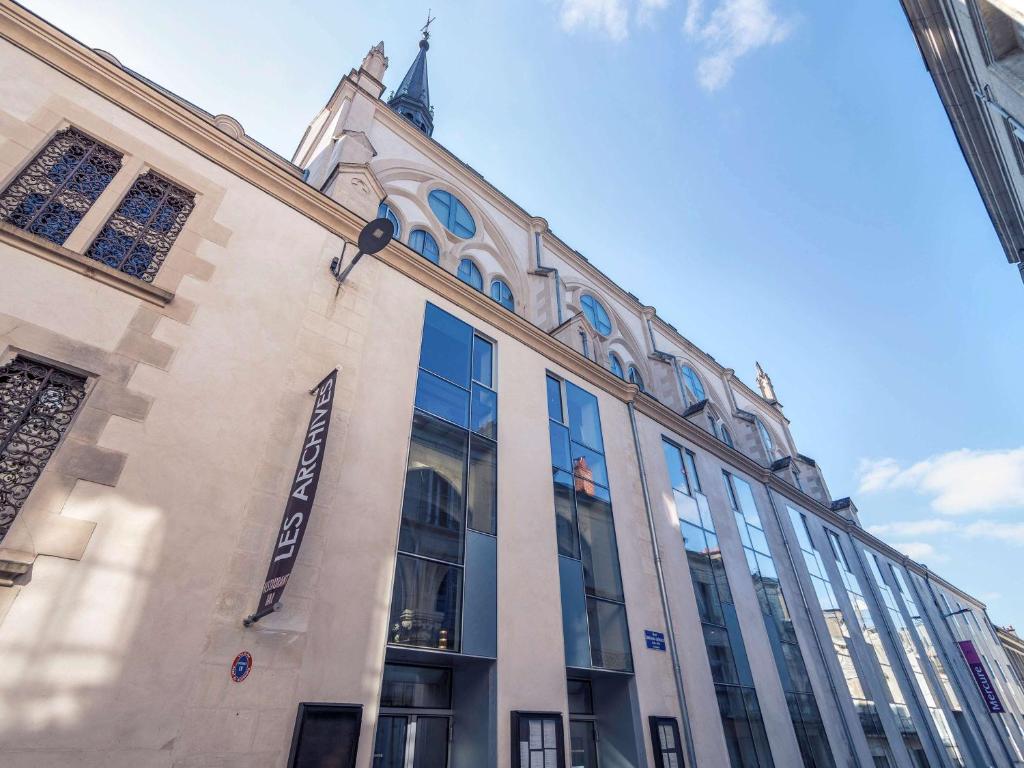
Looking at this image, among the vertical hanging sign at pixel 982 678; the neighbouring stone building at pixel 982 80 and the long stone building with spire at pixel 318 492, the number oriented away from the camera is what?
0

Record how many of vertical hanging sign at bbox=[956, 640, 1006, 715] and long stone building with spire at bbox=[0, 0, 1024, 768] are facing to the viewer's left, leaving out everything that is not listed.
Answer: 0

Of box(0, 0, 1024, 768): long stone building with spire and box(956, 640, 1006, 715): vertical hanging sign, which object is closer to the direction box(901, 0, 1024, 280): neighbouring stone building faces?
the long stone building with spire

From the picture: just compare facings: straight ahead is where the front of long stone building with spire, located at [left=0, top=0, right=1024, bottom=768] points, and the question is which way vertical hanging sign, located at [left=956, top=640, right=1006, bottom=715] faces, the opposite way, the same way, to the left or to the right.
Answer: to the right

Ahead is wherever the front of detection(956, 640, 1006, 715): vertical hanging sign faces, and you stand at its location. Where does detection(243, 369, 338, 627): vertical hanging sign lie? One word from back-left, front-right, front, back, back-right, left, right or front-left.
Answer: front

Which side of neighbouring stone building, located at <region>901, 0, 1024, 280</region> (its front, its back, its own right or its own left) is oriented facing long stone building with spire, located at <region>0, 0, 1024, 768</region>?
front

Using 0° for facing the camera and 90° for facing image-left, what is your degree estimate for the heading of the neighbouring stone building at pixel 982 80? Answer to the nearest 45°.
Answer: approximately 45°

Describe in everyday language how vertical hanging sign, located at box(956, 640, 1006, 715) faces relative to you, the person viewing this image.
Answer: facing the viewer

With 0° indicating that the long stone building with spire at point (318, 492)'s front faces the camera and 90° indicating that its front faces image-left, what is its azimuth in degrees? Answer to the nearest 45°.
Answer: approximately 315°

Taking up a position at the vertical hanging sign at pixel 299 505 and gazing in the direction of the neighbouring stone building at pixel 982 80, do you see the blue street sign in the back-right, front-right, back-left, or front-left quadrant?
front-left

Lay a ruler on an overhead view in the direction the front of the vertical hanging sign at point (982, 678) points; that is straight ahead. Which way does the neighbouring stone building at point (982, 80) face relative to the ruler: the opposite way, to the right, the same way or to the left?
to the right

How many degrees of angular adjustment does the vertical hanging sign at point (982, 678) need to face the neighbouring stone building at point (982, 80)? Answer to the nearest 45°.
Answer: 0° — it already faces it

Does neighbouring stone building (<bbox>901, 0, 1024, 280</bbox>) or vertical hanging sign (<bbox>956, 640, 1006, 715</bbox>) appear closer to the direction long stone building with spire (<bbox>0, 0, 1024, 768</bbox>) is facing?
the neighbouring stone building

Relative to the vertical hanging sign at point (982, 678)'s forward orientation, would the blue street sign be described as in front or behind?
in front
